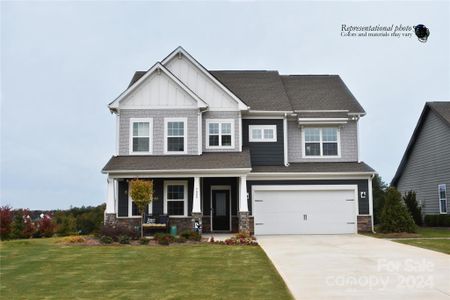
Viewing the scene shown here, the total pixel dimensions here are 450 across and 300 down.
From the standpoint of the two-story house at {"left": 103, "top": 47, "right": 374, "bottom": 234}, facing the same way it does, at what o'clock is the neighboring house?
The neighboring house is roughly at 8 o'clock from the two-story house.

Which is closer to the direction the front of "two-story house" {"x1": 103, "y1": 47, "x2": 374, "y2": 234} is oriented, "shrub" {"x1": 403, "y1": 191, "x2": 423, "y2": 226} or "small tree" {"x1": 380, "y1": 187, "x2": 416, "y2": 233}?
the small tree

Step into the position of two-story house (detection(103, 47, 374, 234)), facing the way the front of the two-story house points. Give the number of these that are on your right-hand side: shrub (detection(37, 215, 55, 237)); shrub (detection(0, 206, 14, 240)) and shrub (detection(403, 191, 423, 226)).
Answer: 2

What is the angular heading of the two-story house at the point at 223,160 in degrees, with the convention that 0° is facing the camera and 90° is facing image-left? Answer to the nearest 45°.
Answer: approximately 0°

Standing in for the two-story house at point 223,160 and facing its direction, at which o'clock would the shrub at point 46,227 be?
The shrub is roughly at 3 o'clock from the two-story house.

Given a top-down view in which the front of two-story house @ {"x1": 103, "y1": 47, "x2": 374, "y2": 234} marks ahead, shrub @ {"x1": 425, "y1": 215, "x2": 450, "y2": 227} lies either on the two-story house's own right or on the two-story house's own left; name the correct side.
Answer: on the two-story house's own left

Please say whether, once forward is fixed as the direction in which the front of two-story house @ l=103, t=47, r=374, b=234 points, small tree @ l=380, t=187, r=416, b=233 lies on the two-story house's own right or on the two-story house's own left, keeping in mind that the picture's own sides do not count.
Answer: on the two-story house's own left

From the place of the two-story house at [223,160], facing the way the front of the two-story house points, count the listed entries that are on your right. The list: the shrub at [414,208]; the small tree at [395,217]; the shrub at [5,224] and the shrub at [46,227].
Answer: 2

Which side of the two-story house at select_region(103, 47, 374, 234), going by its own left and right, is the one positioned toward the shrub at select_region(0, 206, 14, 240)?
right
